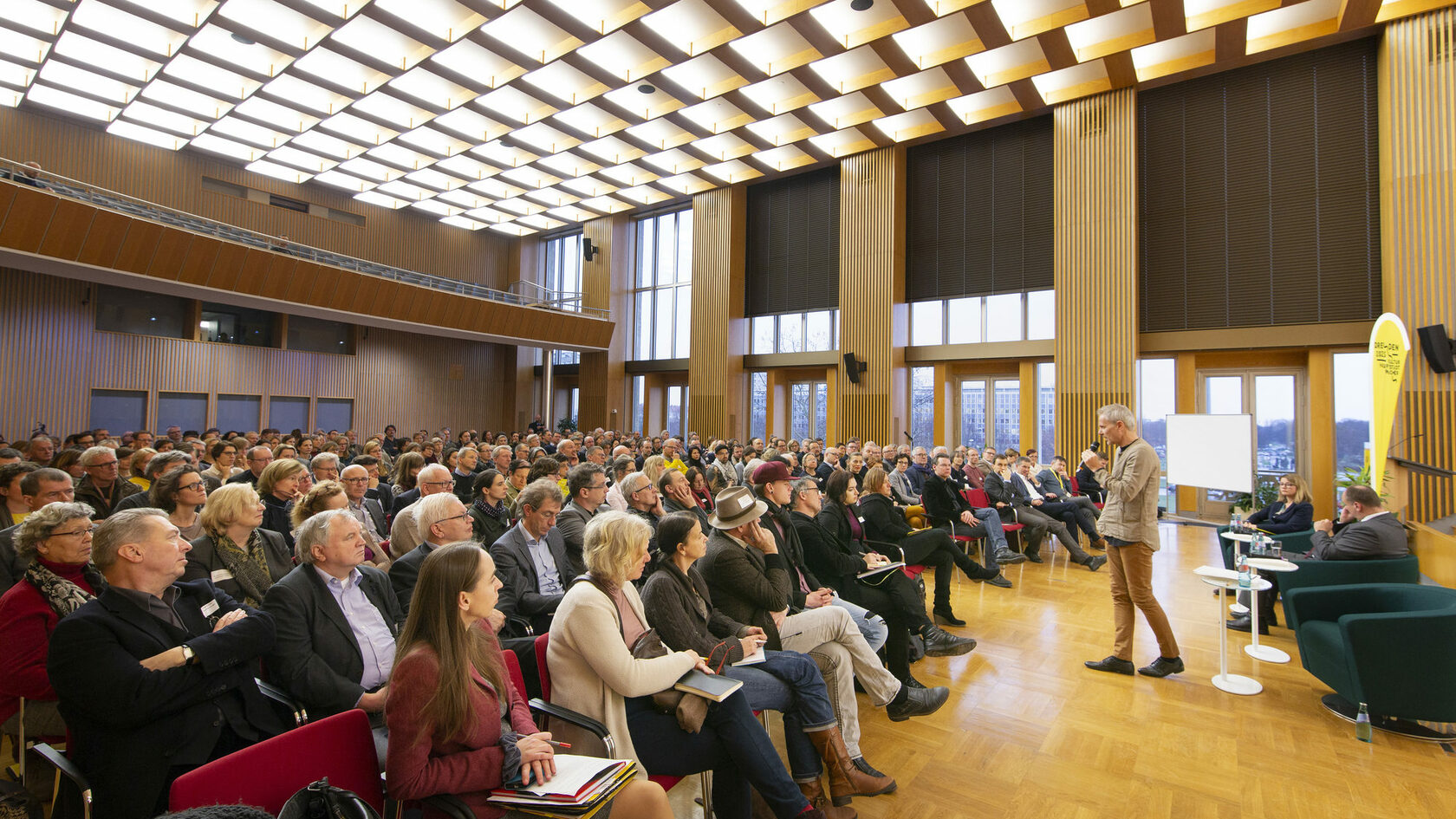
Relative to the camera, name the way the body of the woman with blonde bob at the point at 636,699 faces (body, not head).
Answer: to the viewer's right

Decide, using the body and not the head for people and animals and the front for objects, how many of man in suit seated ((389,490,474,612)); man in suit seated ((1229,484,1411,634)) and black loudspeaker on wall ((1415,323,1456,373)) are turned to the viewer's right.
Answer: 1

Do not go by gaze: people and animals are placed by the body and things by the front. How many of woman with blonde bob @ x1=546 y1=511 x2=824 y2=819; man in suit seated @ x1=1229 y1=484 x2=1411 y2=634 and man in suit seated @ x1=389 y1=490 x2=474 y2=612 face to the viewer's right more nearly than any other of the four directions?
2

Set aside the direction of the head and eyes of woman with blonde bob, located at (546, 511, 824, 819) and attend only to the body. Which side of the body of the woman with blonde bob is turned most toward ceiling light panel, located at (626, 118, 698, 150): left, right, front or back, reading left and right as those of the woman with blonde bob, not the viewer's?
left

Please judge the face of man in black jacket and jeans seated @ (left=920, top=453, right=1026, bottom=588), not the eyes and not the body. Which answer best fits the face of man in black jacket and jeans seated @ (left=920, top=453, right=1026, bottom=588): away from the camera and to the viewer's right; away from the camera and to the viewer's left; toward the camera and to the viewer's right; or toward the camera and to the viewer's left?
toward the camera and to the viewer's right

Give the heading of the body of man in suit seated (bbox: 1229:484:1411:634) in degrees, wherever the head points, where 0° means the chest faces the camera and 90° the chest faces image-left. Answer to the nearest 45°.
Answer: approximately 90°

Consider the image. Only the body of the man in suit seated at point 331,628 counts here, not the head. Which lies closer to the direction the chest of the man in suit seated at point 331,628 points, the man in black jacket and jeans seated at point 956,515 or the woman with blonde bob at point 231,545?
the man in black jacket and jeans seated

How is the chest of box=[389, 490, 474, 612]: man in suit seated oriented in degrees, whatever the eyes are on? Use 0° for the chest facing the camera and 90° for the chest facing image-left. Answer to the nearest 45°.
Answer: approximately 270°

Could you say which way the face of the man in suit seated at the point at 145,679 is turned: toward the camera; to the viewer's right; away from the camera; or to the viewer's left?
to the viewer's right

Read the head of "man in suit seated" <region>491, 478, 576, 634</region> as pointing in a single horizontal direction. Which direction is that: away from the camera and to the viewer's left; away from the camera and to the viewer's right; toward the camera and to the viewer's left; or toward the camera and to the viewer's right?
toward the camera and to the viewer's right

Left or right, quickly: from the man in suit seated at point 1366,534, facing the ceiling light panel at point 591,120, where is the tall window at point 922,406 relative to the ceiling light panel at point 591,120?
right
